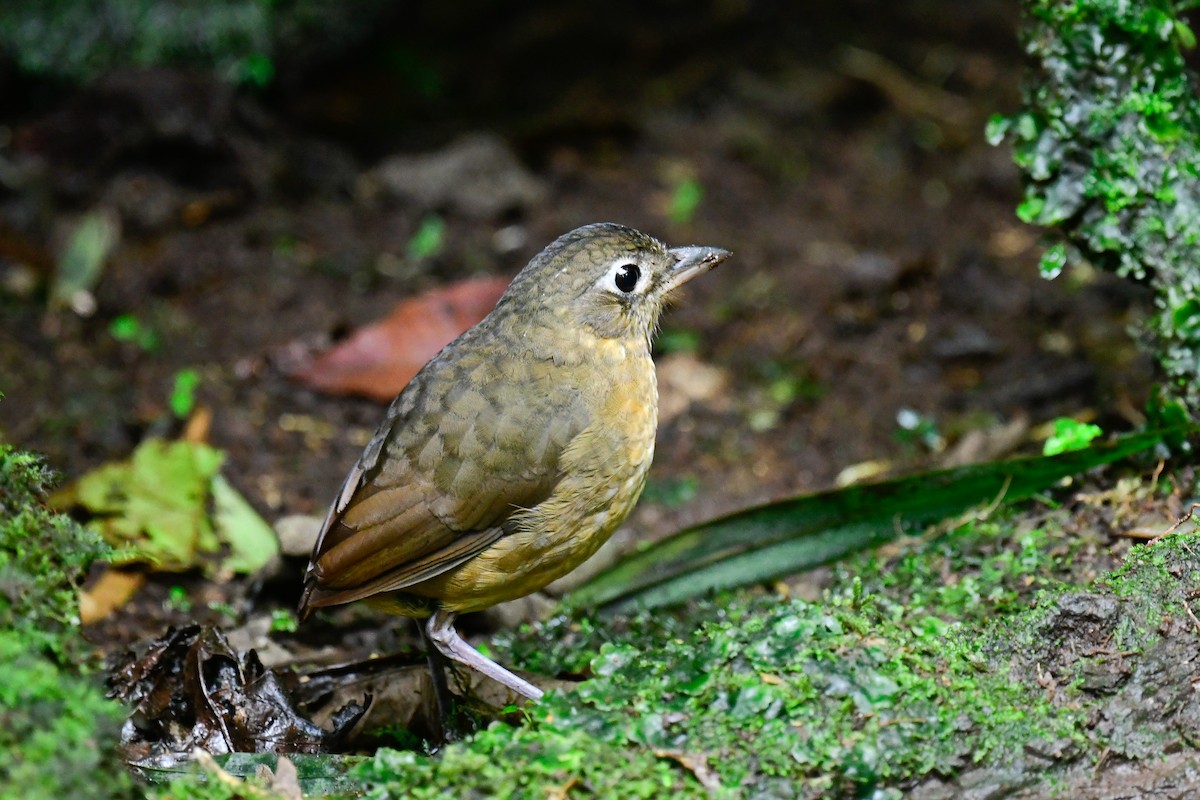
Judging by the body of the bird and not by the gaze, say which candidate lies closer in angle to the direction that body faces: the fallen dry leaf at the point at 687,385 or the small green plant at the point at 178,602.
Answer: the fallen dry leaf

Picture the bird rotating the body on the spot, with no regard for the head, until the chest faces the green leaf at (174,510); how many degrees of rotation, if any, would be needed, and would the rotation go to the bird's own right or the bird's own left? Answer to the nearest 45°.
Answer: approximately 135° to the bird's own left

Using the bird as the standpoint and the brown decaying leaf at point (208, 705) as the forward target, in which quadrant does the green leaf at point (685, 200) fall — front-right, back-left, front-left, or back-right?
back-right

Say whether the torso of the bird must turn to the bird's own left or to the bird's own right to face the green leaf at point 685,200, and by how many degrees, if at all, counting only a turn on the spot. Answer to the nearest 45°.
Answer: approximately 90° to the bird's own left

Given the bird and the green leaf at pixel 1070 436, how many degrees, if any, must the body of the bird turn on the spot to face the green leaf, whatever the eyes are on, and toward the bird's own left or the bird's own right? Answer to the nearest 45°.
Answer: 0° — it already faces it

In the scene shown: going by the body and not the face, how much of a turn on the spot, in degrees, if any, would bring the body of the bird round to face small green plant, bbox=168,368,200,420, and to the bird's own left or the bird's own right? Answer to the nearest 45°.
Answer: approximately 135° to the bird's own left

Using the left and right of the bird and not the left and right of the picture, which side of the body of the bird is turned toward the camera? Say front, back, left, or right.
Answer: right

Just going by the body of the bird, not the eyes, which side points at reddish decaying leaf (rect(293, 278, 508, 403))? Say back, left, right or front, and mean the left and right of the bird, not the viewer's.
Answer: left

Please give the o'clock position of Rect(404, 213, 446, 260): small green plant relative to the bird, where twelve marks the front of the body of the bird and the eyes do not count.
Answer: The small green plant is roughly at 9 o'clock from the bird.
